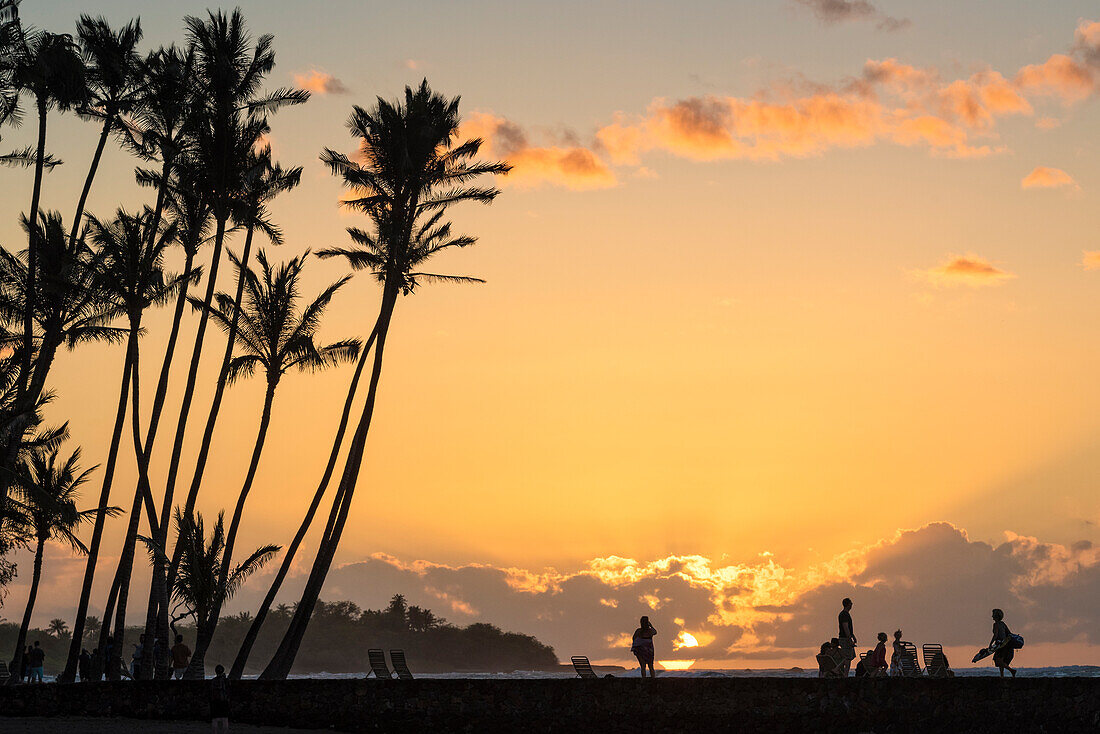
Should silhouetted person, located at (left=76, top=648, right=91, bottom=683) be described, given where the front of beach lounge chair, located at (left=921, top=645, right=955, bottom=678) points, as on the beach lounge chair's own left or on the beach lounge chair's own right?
on the beach lounge chair's own left

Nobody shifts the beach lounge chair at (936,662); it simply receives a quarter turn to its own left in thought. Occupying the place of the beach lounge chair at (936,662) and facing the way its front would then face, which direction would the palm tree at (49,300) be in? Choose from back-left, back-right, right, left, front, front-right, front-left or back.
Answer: front-left

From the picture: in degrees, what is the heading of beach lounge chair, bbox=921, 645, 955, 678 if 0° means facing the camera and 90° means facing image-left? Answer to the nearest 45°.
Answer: approximately 225°

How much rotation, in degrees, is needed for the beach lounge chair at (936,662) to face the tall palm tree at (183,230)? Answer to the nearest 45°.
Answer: approximately 135° to its left

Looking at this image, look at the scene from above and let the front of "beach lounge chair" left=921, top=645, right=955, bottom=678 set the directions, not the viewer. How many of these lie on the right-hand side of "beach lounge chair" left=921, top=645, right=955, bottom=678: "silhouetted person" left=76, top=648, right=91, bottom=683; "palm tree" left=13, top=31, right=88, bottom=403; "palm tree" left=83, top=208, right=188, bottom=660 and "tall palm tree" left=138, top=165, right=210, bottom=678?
0

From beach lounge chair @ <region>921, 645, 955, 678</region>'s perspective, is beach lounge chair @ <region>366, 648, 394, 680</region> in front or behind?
behind

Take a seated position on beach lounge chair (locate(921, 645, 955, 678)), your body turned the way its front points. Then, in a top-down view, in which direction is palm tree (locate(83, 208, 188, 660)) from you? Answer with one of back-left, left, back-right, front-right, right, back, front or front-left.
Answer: back-left

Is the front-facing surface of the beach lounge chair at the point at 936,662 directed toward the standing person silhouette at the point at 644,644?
no
